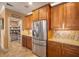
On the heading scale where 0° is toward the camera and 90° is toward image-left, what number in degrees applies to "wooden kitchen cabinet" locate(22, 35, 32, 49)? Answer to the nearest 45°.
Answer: approximately 45°

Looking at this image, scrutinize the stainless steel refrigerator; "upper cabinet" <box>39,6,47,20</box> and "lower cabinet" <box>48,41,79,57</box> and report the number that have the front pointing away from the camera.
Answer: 0

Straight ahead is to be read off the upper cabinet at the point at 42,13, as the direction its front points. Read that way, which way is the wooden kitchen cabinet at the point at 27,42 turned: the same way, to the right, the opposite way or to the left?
the same way

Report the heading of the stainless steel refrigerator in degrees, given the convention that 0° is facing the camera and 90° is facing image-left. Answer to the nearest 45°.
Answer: approximately 45°

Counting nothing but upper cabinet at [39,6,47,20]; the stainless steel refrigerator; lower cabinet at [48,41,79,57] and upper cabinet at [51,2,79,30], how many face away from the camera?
0

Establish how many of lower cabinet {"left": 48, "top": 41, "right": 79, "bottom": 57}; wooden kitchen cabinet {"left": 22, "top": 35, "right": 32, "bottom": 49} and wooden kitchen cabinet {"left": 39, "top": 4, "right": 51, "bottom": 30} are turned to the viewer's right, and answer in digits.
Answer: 0

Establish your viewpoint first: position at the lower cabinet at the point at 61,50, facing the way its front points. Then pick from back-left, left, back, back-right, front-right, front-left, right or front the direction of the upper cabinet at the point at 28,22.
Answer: front-right

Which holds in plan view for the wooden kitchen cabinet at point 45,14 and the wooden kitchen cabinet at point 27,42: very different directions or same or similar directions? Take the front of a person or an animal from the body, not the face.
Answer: same or similar directions

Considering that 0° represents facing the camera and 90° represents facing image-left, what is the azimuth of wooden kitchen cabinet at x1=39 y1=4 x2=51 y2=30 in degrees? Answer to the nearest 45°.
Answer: approximately 45°

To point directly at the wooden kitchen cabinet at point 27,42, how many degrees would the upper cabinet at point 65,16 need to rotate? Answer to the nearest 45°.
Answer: approximately 45° to its right

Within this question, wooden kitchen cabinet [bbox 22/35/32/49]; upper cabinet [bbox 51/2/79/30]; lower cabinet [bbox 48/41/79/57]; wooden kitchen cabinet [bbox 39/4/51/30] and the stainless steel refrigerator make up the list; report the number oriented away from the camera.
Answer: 0
